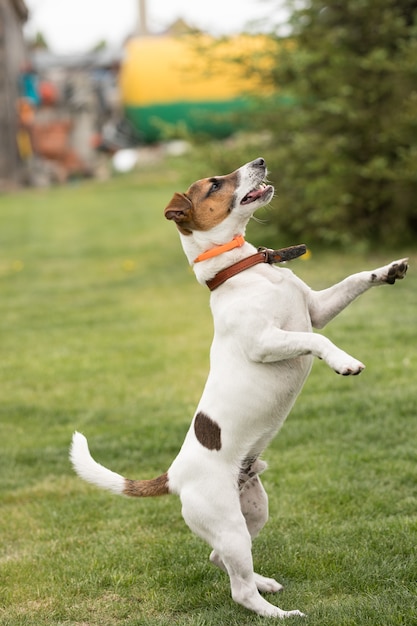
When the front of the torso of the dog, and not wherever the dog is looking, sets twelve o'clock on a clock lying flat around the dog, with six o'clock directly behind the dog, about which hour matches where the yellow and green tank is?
The yellow and green tank is roughly at 9 o'clock from the dog.

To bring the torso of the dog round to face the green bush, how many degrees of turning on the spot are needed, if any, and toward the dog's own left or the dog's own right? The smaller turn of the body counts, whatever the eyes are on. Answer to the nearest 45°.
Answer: approximately 90° to the dog's own left

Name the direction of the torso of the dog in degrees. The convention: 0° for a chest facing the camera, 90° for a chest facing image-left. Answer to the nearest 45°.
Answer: approximately 270°
